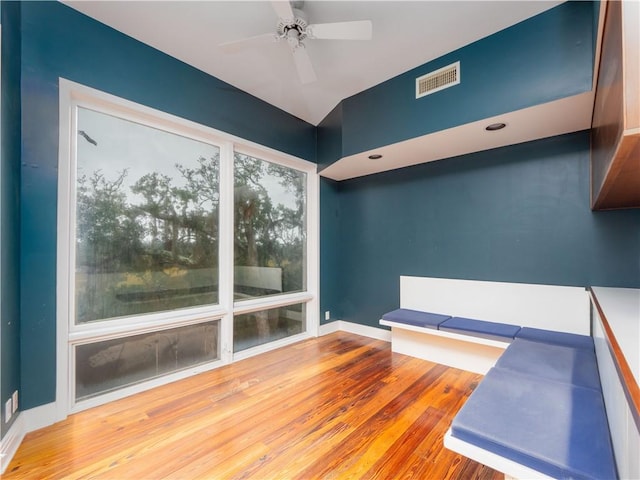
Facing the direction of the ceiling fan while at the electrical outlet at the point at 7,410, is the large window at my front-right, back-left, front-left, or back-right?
front-left

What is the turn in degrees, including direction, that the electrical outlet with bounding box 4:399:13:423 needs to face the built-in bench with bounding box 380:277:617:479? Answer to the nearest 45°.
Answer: approximately 45° to its right

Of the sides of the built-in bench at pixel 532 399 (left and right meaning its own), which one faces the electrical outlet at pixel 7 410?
front

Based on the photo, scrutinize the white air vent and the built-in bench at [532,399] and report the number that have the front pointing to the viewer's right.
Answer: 0

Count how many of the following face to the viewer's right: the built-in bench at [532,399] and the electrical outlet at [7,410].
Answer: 1

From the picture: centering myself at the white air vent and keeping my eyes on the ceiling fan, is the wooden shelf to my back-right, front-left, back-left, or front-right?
front-left

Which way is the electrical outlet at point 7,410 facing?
to the viewer's right

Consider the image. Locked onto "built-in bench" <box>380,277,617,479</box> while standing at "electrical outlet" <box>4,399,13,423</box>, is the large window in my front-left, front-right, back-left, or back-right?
front-left

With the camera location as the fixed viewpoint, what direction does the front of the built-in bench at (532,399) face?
facing the viewer and to the left of the viewer
